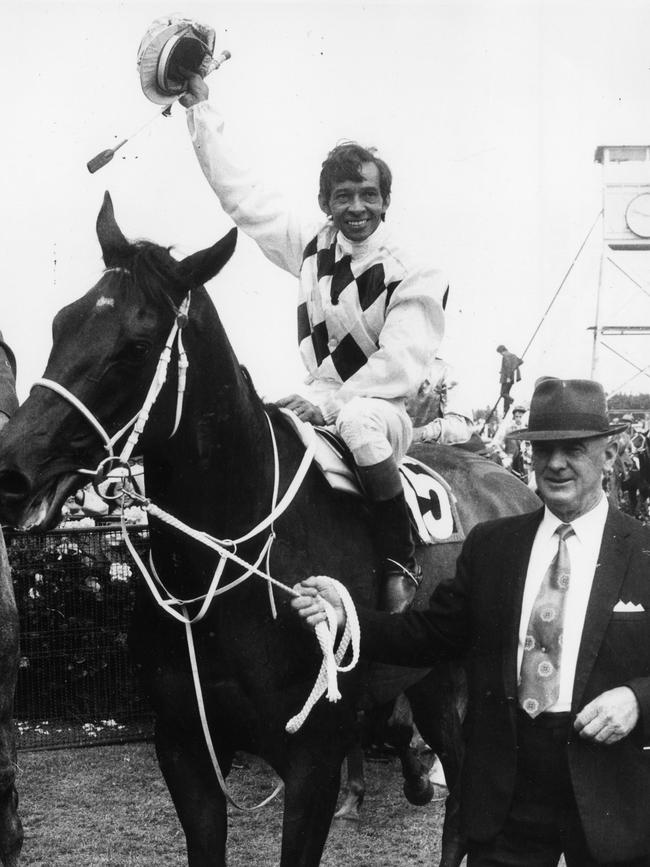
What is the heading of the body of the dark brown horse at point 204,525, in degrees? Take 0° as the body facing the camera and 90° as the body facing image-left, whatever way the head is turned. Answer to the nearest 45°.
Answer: approximately 45°

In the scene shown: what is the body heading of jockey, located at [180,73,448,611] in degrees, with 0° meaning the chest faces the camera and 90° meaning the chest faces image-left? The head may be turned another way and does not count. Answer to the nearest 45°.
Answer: approximately 45°

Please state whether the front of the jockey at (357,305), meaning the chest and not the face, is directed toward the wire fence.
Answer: no

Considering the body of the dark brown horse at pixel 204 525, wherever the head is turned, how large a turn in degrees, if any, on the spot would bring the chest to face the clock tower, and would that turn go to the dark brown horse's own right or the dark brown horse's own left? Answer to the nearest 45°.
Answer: approximately 135° to the dark brown horse's own right

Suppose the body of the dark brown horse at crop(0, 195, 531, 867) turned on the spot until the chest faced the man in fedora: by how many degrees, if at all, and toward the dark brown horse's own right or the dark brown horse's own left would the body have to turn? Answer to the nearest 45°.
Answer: approximately 90° to the dark brown horse's own left

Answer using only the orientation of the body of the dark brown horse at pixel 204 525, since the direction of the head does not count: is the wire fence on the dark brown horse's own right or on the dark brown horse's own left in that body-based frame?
on the dark brown horse's own right

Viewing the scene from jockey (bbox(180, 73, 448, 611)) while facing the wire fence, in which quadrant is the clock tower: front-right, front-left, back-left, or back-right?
front-right
